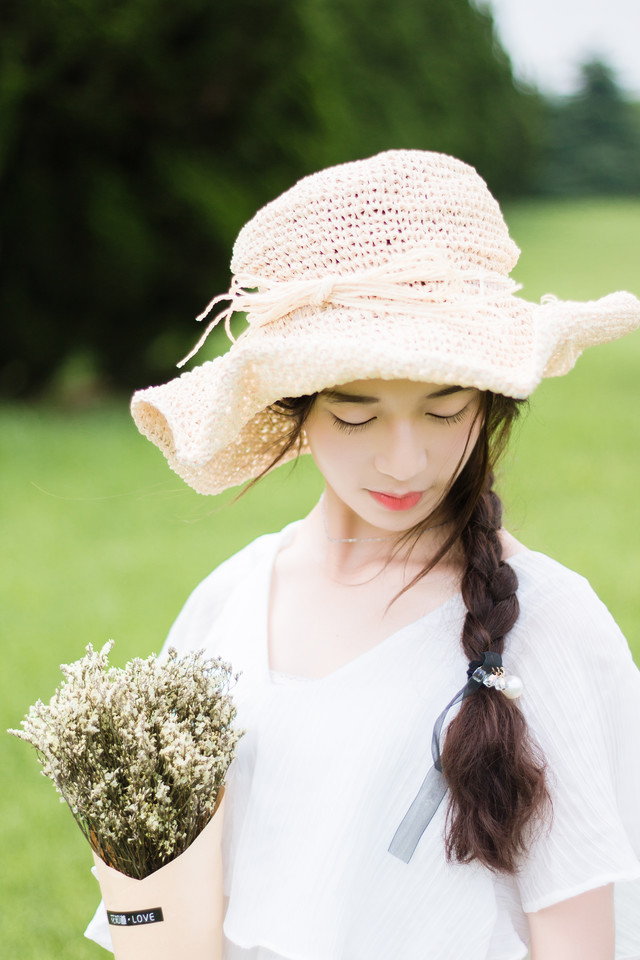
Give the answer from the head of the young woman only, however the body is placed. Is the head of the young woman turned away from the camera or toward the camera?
toward the camera

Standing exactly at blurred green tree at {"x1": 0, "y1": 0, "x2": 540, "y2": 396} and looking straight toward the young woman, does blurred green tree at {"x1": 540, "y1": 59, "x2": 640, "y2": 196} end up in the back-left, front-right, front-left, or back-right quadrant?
back-left

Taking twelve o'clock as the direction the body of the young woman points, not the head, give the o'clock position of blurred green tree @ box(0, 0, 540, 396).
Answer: The blurred green tree is roughly at 4 o'clock from the young woman.

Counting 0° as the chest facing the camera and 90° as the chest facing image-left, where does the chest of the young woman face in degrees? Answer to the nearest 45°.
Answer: approximately 45°

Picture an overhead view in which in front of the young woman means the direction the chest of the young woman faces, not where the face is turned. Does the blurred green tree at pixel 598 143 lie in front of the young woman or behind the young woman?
behind

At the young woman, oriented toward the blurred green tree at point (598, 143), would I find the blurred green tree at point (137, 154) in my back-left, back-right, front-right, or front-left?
front-left
